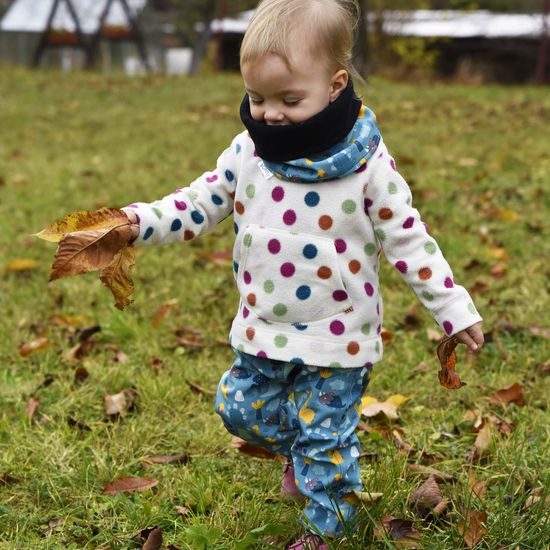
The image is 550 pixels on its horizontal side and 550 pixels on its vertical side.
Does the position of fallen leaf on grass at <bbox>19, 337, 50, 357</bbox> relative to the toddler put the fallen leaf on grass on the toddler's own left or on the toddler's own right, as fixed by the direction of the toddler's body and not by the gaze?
on the toddler's own right
